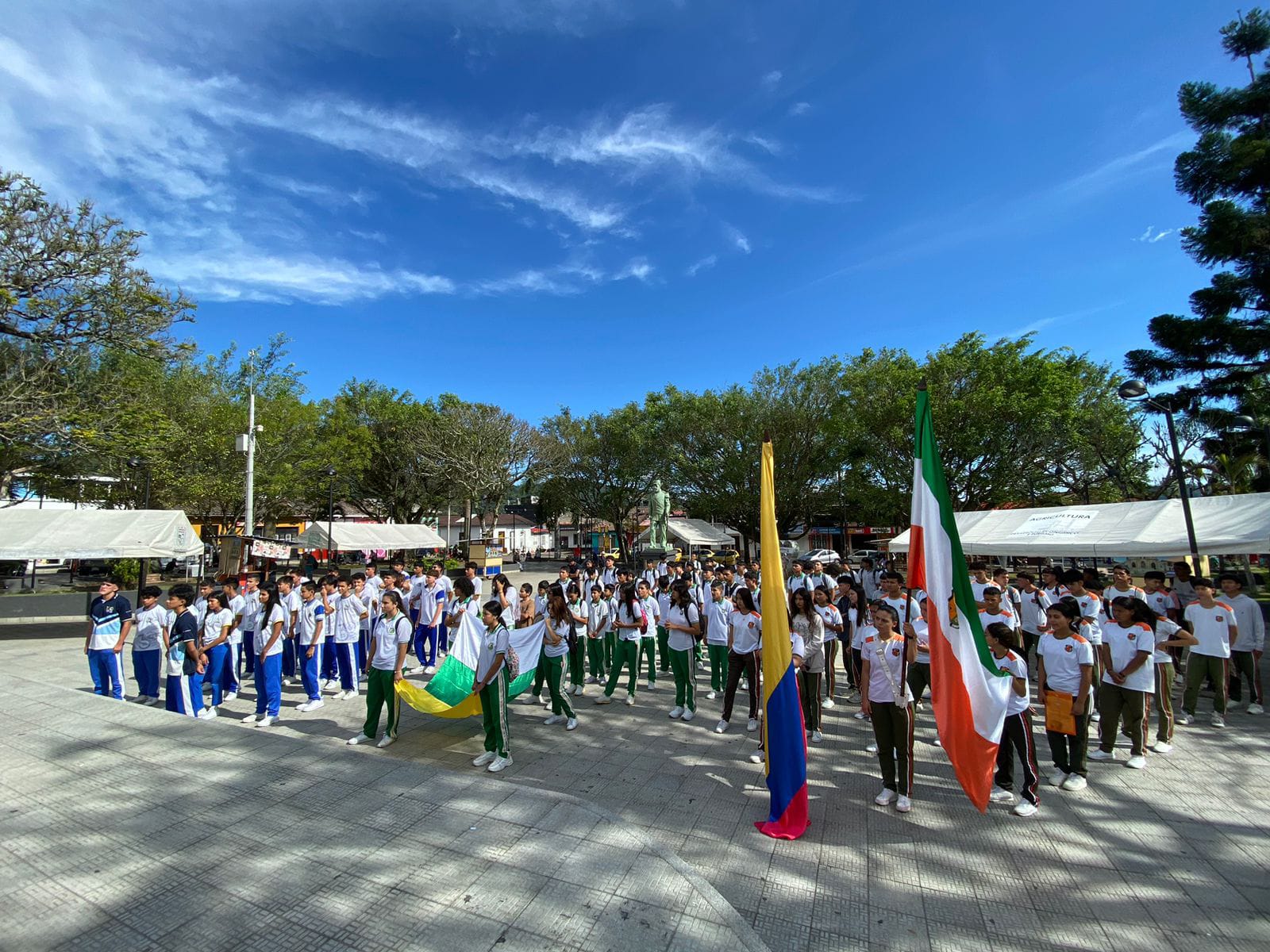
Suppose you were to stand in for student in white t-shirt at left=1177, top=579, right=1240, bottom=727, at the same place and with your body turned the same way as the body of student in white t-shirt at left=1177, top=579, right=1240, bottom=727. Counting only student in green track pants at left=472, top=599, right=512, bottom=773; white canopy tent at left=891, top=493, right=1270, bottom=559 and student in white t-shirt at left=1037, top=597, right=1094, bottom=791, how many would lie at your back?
1

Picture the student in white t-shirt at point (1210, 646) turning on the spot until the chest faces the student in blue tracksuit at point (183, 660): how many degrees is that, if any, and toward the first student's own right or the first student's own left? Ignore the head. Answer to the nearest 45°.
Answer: approximately 45° to the first student's own right

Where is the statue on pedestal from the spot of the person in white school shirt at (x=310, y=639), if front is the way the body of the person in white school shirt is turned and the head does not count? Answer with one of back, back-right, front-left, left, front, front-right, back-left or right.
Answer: back

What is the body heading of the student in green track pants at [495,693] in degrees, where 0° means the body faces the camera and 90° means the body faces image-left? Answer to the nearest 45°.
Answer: approximately 45°

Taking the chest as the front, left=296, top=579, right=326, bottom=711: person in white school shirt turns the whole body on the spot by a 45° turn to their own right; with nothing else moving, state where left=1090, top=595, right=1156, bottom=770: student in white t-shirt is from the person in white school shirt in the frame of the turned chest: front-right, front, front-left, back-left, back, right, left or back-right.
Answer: back-left

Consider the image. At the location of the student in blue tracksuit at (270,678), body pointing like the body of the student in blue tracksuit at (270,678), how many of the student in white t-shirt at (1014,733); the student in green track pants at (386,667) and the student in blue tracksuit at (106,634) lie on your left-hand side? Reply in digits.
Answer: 2

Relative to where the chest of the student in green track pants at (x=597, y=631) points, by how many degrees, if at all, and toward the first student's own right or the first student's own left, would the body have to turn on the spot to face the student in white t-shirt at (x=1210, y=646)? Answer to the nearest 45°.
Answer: approximately 135° to the first student's own left

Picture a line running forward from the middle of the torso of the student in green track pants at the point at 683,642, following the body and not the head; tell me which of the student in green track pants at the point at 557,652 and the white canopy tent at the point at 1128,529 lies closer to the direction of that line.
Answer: the student in green track pants

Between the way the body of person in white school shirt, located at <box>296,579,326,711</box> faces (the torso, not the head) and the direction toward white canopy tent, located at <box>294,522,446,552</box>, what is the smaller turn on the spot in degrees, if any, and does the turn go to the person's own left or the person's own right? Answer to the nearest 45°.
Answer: approximately 135° to the person's own right

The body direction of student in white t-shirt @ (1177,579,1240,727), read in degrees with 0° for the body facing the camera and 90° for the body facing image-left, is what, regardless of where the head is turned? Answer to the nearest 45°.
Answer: approximately 0°

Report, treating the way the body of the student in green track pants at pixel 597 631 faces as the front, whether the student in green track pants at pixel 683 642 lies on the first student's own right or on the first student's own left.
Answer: on the first student's own left

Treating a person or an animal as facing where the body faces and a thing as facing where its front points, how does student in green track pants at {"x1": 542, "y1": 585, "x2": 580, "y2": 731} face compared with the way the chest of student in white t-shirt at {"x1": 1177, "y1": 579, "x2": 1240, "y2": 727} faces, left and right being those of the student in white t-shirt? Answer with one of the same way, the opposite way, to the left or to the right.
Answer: the same way

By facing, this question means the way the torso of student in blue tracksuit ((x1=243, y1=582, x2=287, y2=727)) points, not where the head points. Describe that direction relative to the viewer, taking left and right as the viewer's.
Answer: facing the viewer and to the left of the viewer

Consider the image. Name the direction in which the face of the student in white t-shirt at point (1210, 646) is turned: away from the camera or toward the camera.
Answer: toward the camera

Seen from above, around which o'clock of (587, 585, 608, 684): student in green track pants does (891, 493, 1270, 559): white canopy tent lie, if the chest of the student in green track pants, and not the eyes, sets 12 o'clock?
The white canopy tent is roughly at 7 o'clock from the student in green track pants.

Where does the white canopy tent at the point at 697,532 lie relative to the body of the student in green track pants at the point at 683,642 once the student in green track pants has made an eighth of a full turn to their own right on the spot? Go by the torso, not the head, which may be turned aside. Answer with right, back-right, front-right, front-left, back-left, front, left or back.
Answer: right
